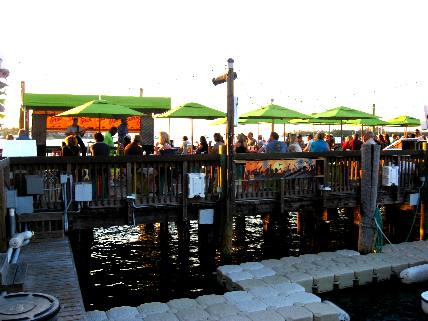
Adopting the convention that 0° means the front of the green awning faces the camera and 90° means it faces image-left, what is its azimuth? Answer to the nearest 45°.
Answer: approximately 0°

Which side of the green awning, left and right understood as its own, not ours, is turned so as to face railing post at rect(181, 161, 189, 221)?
front

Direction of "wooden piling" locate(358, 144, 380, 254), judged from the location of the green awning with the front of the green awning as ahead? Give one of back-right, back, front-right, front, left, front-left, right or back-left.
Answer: front-left

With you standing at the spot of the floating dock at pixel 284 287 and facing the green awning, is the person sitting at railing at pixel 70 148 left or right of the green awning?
left
